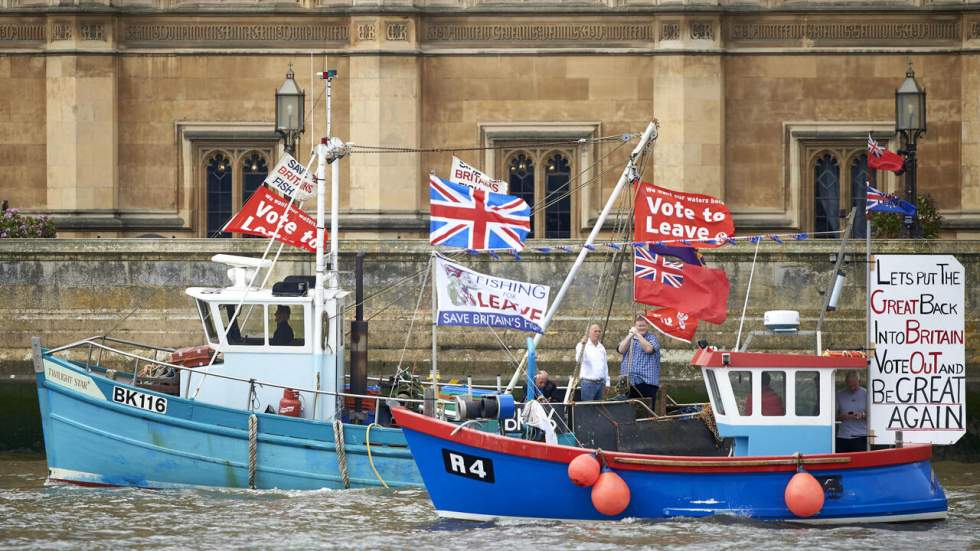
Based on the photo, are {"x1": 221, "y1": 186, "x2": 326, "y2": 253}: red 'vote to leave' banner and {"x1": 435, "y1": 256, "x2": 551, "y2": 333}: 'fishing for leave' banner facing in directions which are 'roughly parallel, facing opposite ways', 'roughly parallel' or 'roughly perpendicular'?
roughly parallel

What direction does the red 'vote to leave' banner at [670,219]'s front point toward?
toward the camera

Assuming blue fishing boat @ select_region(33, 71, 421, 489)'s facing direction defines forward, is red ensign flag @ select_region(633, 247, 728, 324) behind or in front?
behind

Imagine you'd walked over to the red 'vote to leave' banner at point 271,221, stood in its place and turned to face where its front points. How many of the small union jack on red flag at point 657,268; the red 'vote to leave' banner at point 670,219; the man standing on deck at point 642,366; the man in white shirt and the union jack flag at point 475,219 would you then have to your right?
0

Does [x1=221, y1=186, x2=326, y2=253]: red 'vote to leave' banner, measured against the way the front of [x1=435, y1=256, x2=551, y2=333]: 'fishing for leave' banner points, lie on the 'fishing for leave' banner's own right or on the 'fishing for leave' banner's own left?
on the 'fishing for leave' banner's own right

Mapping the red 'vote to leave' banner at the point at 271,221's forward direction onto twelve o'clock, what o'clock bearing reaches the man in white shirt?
The man in white shirt is roughly at 10 o'clock from the red 'vote to leave' banner.

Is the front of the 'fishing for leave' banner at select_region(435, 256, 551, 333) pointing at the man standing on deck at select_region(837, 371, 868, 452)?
no

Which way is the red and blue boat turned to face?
to the viewer's left

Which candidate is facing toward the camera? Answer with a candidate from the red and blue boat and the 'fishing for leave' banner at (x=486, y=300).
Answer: the 'fishing for leave' banner

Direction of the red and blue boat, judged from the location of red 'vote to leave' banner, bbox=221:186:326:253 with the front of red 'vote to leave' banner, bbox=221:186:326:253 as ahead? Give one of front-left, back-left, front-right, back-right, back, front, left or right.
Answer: front-left

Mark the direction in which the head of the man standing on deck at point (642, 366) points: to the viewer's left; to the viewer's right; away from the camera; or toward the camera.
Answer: toward the camera

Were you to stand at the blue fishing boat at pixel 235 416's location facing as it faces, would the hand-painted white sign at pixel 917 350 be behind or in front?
behind

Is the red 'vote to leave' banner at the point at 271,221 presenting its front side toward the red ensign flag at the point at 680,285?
no

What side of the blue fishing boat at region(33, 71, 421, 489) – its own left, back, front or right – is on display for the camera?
left

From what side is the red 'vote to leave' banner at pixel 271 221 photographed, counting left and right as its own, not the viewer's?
front

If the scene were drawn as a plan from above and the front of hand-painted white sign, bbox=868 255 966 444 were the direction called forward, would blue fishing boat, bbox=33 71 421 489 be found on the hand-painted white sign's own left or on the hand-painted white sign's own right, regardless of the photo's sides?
on the hand-painted white sign's own right

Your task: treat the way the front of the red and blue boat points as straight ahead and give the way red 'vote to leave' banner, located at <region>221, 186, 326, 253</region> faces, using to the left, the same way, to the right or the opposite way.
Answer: to the left

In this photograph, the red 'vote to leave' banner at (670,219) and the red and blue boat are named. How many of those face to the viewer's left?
1
